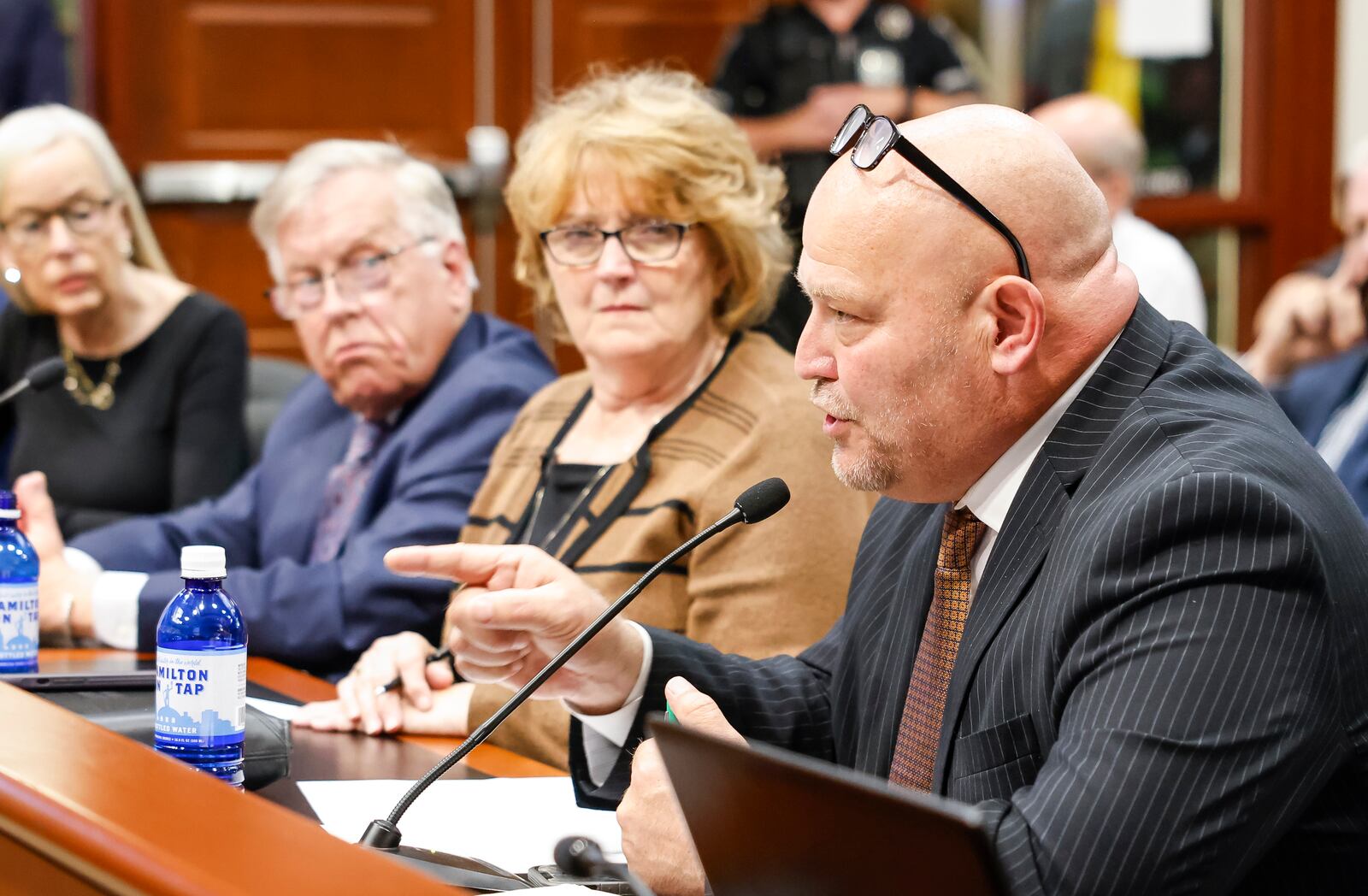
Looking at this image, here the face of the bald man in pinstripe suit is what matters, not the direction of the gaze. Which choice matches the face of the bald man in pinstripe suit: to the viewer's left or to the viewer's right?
to the viewer's left

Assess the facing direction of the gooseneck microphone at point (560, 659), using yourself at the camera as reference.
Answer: facing to the right of the viewer

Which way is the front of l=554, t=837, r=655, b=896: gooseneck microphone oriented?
to the viewer's left

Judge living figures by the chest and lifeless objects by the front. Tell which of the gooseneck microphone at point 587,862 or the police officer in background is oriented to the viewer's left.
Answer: the gooseneck microphone

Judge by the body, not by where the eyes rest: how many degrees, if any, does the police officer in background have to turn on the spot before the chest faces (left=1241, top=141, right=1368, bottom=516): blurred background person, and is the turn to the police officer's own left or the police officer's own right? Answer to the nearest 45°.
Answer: approximately 45° to the police officer's own left

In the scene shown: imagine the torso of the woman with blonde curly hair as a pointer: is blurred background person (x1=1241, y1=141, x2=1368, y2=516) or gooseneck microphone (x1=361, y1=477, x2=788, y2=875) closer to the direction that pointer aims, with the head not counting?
the gooseneck microphone

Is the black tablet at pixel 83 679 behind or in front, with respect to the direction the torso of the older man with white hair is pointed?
in front

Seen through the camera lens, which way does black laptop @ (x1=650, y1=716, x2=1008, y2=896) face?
facing away from the viewer and to the right of the viewer
